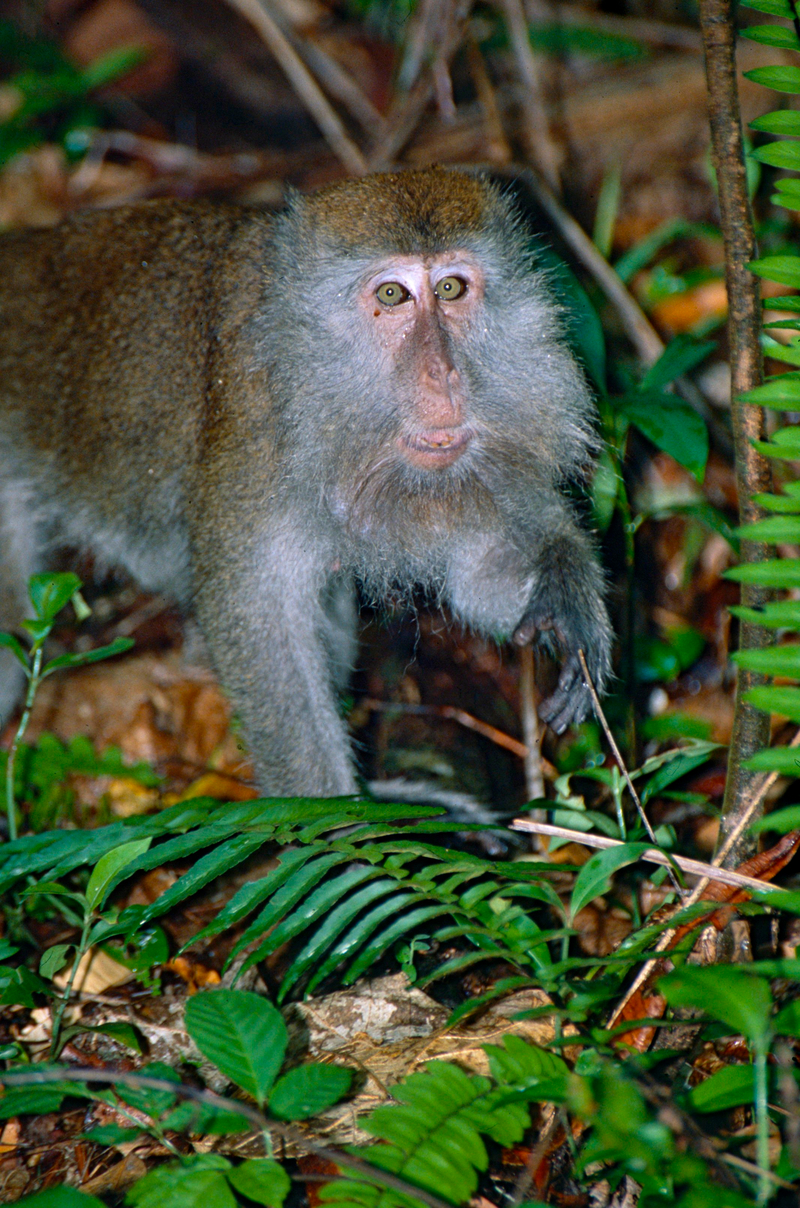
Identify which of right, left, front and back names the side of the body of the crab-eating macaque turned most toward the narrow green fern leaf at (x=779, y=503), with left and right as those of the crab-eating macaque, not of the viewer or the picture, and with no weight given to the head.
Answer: front

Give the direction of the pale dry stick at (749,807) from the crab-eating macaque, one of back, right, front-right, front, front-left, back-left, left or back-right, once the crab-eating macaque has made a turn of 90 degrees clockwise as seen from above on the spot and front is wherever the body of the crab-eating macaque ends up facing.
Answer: left

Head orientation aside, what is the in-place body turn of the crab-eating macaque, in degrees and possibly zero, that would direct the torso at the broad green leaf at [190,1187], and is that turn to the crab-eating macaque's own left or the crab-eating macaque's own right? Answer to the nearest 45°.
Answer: approximately 45° to the crab-eating macaque's own right

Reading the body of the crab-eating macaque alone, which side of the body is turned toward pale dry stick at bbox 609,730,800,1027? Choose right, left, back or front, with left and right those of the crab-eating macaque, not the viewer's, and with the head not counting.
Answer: front

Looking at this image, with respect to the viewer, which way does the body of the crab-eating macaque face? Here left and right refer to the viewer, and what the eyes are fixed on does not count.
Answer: facing the viewer and to the right of the viewer

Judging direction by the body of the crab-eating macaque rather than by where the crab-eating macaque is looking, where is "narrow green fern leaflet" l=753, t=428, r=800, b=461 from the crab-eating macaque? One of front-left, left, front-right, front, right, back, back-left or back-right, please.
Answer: front

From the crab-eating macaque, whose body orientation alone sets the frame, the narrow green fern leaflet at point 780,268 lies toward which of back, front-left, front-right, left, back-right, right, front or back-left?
front

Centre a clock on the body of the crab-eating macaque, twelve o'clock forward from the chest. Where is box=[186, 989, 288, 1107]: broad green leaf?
The broad green leaf is roughly at 2 o'clock from the crab-eating macaque.

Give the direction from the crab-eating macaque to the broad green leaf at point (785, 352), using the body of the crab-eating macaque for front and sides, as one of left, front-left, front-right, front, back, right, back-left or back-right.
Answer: front
